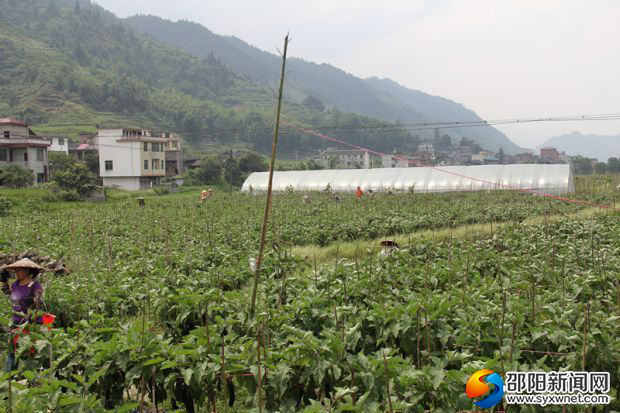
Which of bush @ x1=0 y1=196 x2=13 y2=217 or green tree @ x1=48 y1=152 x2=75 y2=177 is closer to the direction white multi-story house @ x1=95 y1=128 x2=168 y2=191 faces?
the bush

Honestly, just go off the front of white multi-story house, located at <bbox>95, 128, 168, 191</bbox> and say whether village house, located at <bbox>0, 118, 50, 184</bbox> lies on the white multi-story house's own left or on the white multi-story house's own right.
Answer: on the white multi-story house's own right

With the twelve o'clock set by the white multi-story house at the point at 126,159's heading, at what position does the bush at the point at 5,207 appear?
The bush is roughly at 2 o'clock from the white multi-story house.

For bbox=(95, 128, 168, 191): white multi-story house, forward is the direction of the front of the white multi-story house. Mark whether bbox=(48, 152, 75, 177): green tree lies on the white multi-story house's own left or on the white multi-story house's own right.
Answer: on the white multi-story house's own right

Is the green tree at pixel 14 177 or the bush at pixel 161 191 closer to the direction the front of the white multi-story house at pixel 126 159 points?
the bush

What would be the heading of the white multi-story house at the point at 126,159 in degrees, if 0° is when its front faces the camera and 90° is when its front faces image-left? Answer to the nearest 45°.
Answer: approximately 315°
